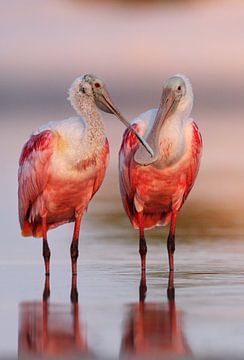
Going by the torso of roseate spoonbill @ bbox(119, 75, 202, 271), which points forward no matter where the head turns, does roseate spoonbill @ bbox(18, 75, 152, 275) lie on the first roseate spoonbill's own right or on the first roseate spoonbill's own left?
on the first roseate spoonbill's own right

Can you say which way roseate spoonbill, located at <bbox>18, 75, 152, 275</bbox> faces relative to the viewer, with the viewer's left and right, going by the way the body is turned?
facing the viewer and to the right of the viewer

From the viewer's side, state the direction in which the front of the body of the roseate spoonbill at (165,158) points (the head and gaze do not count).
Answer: toward the camera

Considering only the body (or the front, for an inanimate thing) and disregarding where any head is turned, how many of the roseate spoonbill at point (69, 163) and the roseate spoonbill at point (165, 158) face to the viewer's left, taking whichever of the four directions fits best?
0
